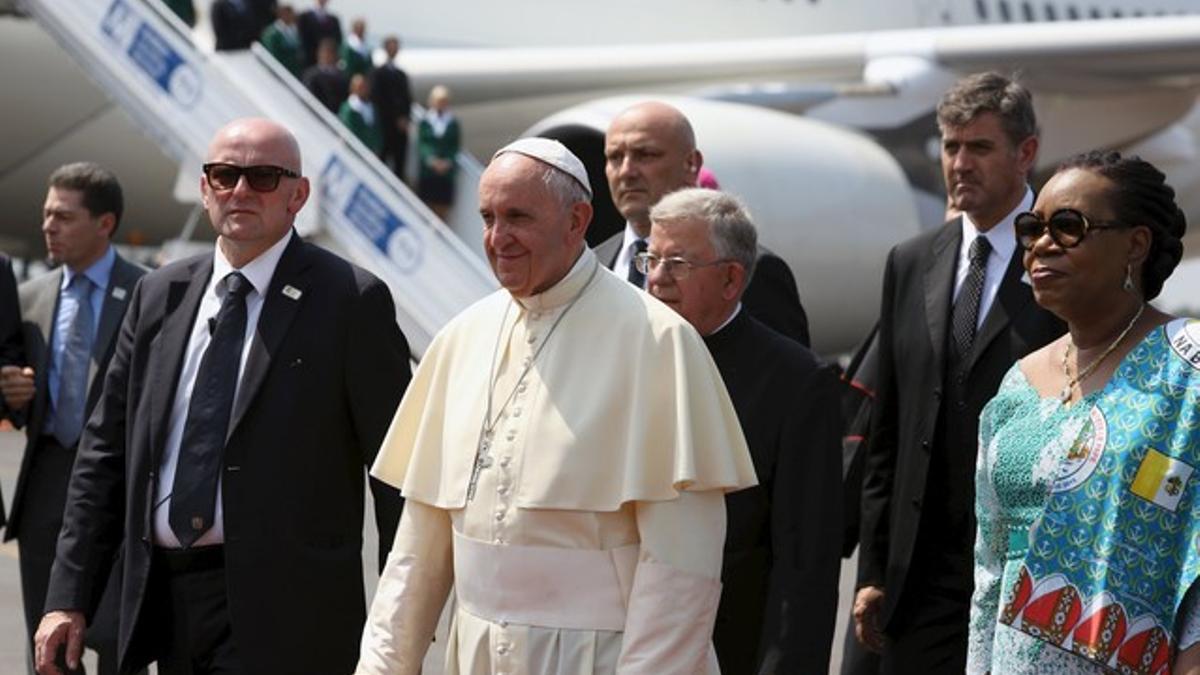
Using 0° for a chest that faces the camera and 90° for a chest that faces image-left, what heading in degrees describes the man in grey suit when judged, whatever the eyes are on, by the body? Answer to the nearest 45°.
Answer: approximately 45°

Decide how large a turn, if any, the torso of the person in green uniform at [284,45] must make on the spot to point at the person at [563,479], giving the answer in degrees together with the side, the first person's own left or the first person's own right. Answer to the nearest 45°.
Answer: approximately 45° to the first person's own right

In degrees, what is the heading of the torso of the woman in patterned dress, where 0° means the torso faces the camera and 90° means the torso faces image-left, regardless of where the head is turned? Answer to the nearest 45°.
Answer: approximately 45°

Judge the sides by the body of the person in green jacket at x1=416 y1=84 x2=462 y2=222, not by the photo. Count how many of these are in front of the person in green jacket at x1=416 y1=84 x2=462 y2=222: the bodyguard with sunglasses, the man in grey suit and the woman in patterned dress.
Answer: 3

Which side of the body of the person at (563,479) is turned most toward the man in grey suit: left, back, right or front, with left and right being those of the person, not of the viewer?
right
